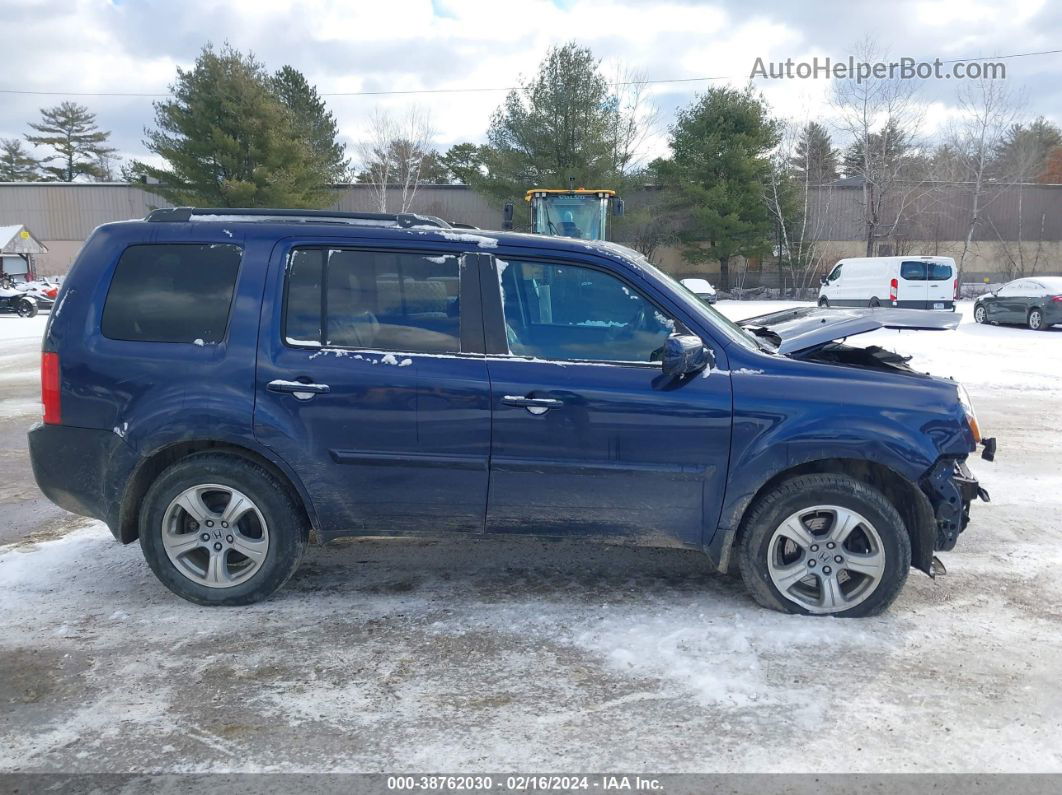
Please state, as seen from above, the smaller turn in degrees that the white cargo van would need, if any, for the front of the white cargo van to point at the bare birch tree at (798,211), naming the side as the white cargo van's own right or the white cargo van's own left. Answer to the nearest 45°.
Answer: approximately 45° to the white cargo van's own right

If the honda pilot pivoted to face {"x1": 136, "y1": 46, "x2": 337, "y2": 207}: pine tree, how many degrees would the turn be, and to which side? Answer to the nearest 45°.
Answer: approximately 90° to its left

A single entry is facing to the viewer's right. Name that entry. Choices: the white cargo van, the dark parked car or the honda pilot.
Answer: the honda pilot

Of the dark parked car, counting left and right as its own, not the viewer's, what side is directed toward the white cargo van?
front

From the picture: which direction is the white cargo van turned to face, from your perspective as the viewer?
facing away from the viewer and to the left of the viewer

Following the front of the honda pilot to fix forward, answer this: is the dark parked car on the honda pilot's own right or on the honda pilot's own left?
on the honda pilot's own left

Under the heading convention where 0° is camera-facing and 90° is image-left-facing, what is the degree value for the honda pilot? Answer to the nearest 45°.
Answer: approximately 270°

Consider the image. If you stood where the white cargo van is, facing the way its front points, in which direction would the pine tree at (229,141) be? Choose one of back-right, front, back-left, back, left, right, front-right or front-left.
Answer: front-left

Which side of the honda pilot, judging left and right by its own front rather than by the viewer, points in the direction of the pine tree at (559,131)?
left

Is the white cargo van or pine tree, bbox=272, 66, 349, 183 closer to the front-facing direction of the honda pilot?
the white cargo van

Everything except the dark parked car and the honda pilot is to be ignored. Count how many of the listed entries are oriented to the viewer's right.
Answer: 1

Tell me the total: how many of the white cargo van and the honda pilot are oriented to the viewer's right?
1

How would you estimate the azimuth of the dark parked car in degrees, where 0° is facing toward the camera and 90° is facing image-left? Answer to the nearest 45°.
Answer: approximately 135°
